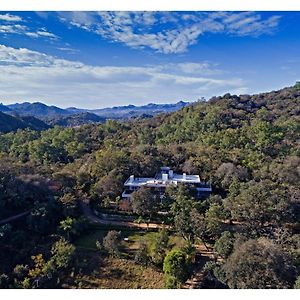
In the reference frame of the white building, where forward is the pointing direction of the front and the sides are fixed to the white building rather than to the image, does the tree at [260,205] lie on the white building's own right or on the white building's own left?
on the white building's own left

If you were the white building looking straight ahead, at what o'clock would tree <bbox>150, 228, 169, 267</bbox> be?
The tree is roughly at 12 o'clock from the white building.

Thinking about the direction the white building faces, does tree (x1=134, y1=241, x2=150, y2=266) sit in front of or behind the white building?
in front

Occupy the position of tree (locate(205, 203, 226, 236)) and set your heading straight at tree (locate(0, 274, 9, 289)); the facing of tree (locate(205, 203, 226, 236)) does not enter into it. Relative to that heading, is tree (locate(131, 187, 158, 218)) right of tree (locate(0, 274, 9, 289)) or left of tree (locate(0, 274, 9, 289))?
right

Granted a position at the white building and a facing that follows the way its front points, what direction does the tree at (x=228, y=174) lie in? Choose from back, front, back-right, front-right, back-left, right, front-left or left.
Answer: left

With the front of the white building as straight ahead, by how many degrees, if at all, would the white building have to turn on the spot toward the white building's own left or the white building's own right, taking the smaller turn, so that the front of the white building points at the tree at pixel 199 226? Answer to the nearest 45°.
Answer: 0° — it already faces it

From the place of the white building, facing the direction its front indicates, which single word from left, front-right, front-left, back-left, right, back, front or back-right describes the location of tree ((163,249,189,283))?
front

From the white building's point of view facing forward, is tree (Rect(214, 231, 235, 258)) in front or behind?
in front

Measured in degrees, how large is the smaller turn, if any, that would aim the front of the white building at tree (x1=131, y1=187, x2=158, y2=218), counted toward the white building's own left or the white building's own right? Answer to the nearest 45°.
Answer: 0° — it already faces it

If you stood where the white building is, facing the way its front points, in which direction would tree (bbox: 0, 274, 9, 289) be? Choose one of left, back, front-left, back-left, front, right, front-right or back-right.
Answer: front-right

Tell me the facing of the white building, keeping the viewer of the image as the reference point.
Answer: facing the viewer
